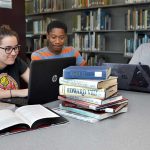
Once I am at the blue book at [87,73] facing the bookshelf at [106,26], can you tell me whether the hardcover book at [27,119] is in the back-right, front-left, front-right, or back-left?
back-left

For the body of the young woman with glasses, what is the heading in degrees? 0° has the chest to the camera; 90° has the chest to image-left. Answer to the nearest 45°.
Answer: approximately 315°

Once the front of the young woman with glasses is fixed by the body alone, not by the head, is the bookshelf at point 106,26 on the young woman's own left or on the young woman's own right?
on the young woman's own left

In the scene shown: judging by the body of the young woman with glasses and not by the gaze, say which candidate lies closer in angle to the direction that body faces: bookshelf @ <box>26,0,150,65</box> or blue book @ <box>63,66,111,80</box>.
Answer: the blue book
